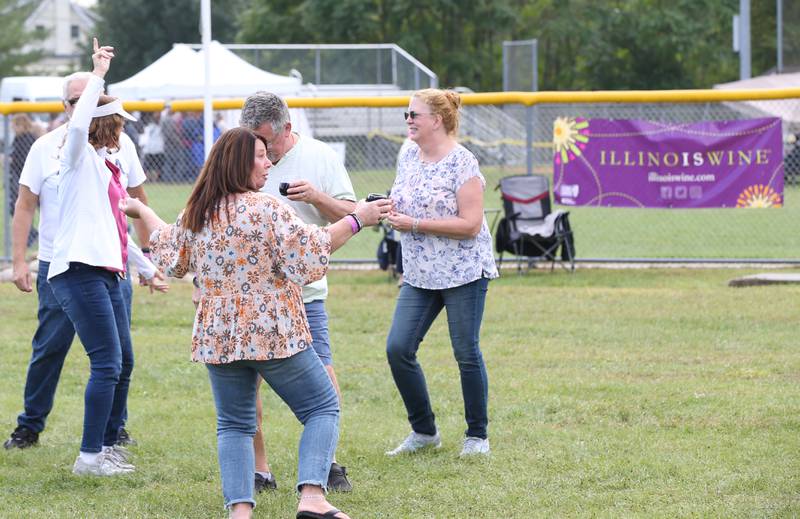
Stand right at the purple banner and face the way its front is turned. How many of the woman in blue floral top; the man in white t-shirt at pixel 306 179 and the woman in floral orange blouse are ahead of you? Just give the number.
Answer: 3

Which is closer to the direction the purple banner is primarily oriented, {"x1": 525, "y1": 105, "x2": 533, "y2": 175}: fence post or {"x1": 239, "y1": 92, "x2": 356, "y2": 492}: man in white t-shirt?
the man in white t-shirt

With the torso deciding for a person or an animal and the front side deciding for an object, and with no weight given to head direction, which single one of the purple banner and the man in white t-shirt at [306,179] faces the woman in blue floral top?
the purple banner

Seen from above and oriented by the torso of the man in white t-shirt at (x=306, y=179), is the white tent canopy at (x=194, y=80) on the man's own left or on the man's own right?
on the man's own right

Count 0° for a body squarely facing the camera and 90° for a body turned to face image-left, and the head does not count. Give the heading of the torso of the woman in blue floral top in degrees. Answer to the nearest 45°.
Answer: approximately 45°

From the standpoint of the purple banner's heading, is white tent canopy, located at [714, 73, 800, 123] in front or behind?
behind

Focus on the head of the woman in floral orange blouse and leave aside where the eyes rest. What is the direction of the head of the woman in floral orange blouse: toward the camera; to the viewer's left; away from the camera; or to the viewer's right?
to the viewer's right

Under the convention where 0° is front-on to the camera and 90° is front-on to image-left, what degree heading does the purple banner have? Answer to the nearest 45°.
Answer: approximately 0°

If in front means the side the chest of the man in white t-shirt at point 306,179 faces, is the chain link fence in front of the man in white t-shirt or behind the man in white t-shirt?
behind
